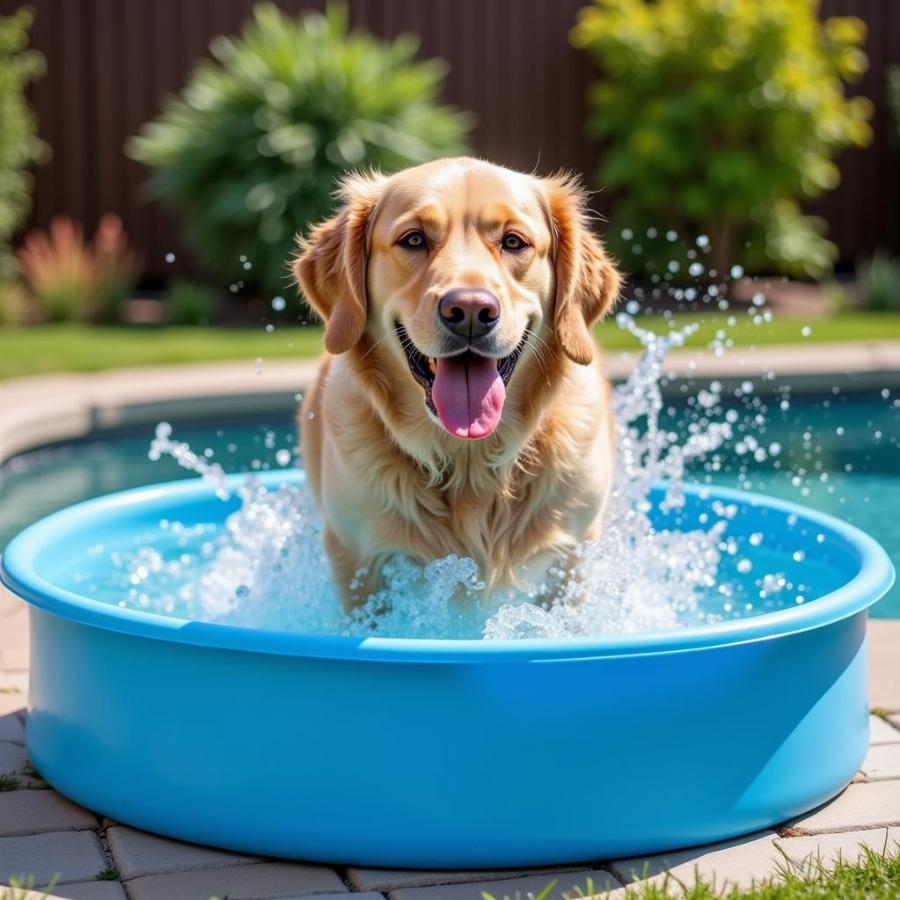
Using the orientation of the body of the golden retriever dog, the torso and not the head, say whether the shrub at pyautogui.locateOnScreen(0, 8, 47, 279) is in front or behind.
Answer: behind

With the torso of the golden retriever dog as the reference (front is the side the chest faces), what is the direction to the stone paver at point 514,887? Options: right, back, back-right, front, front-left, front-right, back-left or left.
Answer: front

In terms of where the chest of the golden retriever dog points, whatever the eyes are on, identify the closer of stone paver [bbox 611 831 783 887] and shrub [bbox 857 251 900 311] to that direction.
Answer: the stone paver

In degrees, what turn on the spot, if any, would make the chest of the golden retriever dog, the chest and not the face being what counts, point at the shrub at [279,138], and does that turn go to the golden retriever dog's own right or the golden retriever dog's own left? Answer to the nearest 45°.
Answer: approximately 180°

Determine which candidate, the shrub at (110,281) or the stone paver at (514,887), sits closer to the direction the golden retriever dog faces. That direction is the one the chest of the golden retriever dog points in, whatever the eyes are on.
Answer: the stone paver

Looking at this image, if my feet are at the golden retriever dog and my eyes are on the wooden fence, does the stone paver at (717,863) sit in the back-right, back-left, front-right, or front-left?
back-right

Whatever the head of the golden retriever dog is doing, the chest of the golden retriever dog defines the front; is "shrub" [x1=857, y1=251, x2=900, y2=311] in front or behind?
behind

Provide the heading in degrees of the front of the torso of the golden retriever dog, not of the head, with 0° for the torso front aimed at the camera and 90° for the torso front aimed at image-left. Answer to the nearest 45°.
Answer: approximately 0°

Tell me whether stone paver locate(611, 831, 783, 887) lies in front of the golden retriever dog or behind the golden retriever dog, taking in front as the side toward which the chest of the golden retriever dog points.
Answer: in front

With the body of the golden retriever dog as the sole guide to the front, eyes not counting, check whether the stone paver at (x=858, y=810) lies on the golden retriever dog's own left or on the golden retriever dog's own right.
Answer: on the golden retriever dog's own left

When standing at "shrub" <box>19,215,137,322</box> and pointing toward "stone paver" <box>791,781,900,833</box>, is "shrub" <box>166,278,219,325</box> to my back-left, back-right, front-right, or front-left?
front-left

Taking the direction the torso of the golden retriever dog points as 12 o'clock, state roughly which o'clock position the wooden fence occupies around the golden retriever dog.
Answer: The wooden fence is roughly at 6 o'clock from the golden retriever dog.

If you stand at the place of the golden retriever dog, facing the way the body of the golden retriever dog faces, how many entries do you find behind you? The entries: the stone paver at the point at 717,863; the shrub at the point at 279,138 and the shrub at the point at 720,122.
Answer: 2

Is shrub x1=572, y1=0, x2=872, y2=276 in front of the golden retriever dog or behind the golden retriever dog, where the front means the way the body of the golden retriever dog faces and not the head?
behind
